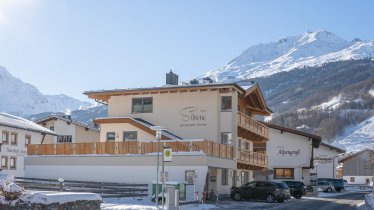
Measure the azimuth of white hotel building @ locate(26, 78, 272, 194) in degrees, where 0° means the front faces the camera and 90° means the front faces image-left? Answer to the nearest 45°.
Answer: approximately 315°
